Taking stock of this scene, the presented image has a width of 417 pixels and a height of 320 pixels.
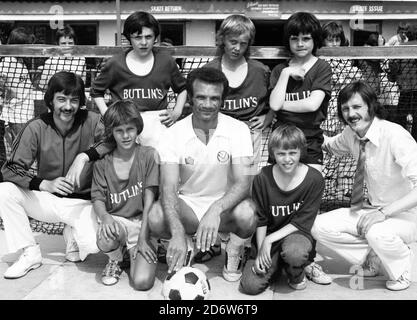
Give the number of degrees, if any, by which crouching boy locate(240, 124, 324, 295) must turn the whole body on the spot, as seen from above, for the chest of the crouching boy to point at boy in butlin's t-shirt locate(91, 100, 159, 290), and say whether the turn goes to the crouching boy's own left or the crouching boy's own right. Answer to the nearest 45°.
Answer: approximately 90° to the crouching boy's own right

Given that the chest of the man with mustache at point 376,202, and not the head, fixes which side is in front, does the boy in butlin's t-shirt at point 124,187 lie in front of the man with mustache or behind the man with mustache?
in front

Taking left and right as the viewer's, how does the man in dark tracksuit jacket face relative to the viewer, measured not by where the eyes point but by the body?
facing the viewer

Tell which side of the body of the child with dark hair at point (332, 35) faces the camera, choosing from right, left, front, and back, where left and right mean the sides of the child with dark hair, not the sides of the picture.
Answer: front

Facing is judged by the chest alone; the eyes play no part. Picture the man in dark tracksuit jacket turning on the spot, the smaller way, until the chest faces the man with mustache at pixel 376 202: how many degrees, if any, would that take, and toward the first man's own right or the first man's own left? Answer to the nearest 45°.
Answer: approximately 45° to the first man's own left

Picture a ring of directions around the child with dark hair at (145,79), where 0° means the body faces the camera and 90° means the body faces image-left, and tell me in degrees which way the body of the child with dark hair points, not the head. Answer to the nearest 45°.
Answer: approximately 0°

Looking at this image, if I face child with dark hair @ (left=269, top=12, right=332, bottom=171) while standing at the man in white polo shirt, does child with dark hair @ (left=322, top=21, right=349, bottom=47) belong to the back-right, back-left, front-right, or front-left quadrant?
front-left

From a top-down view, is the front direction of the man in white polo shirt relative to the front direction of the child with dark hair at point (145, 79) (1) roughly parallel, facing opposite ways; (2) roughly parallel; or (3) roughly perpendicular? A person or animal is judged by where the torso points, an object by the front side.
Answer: roughly parallel

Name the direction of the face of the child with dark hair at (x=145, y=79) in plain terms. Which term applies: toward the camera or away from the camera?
toward the camera

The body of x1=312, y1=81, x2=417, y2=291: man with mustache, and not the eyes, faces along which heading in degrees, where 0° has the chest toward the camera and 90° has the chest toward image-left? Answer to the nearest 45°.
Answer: approximately 45°

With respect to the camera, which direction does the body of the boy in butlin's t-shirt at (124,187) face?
toward the camera
